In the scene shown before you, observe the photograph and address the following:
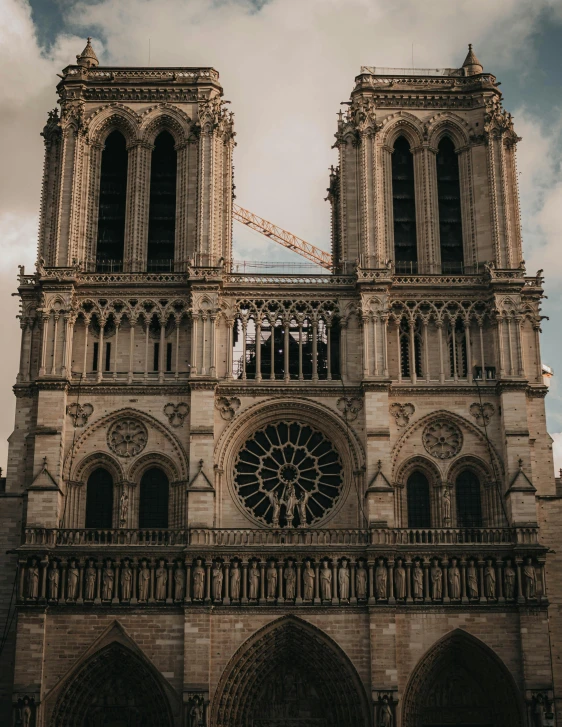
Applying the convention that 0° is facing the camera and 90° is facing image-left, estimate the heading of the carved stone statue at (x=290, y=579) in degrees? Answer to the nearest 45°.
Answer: approximately 0°

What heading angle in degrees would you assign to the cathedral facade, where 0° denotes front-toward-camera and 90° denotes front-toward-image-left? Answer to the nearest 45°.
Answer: approximately 0°
